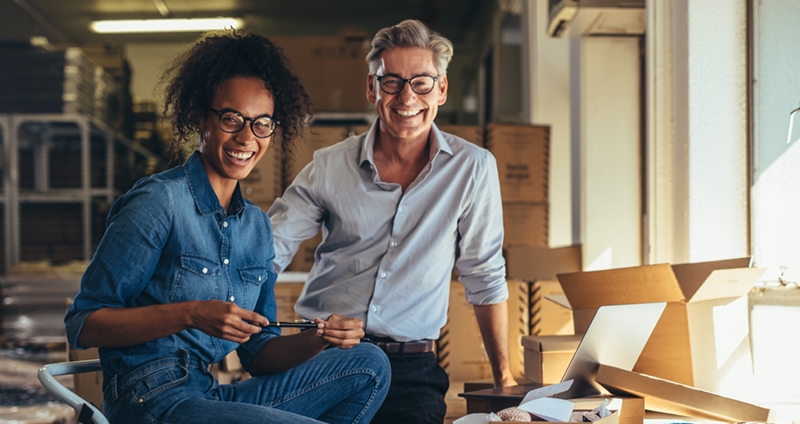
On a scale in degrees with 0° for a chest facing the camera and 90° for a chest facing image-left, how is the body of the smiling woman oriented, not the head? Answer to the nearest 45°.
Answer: approximately 315°

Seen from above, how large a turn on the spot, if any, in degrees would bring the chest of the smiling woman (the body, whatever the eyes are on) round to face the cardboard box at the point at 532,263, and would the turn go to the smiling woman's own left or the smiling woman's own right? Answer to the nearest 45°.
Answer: approximately 90° to the smiling woman's own left

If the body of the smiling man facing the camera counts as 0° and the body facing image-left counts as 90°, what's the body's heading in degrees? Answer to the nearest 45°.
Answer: approximately 0°

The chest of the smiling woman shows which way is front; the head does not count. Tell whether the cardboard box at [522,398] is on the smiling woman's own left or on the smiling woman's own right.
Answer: on the smiling woman's own left

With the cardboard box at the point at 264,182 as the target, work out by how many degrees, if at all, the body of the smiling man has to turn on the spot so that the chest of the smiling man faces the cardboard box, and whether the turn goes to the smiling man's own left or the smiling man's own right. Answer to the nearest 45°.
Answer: approximately 180°

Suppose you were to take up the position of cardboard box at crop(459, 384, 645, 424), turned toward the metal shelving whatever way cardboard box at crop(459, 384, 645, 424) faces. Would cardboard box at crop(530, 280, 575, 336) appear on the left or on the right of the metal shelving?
right

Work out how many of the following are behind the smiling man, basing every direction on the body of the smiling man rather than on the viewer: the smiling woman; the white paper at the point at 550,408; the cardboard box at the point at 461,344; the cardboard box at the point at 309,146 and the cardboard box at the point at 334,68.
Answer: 3

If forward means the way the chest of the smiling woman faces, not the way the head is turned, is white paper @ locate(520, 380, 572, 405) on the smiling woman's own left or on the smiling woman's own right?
on the smiling woman's own left

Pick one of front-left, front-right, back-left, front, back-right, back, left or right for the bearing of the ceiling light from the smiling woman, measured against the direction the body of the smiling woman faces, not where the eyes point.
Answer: back-left

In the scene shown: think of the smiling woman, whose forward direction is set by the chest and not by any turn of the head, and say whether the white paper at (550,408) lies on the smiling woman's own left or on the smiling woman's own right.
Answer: on the smiling woman's own left
